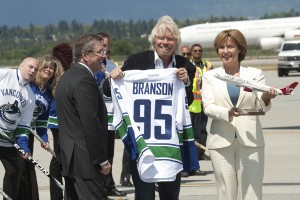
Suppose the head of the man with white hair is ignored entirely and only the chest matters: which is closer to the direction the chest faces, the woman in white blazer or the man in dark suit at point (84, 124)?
the man in dark suit

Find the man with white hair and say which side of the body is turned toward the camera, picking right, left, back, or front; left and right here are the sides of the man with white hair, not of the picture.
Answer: front

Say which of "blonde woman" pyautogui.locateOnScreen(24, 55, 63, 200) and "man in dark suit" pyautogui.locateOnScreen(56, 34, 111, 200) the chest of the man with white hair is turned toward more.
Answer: the man in dark suit

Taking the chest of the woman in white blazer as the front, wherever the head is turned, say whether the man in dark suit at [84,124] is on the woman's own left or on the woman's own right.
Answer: on the woman's own right

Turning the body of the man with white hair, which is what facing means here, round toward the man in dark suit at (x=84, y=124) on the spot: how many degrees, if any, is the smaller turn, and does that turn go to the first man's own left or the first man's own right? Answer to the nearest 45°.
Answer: approximately 45° to the first man's own right

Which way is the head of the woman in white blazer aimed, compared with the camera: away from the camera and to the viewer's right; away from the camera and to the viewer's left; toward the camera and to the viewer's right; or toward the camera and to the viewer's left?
toward the camera and to the viewer's left

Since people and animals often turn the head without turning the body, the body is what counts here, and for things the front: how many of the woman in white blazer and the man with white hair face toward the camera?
2

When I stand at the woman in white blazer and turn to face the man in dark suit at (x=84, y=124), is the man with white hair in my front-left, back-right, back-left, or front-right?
front-right

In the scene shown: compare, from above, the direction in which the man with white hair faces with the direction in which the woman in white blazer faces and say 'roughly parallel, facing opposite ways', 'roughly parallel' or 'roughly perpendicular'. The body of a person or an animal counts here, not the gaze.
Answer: roughly parallel

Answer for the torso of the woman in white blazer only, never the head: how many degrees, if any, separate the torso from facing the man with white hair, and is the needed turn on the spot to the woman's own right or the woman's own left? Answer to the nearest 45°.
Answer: approximately 90° to the woman's own right

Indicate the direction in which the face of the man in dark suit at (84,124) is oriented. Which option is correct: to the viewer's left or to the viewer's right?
to the viewer's right
